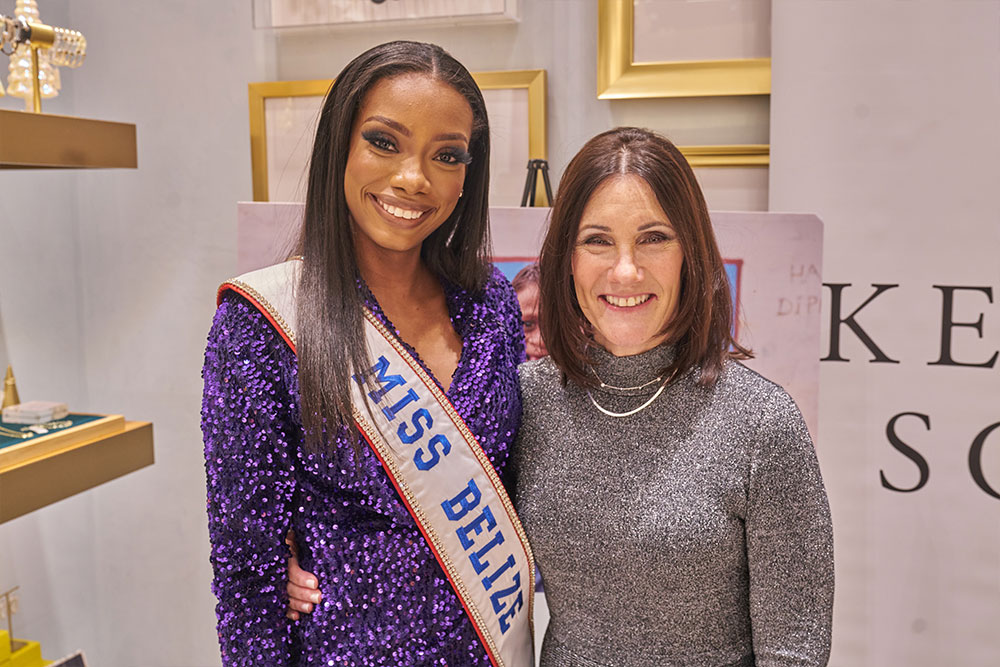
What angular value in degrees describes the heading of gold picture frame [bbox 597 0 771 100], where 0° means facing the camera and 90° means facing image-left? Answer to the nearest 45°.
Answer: approximately 0°

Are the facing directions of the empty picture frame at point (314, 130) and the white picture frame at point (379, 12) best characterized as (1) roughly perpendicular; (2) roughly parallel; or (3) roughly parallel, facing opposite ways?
roughly parallel

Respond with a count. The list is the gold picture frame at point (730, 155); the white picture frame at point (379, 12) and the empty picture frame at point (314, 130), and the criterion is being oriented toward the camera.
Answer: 3

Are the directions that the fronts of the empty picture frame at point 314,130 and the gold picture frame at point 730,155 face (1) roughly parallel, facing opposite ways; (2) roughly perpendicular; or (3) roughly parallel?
roughly parallel

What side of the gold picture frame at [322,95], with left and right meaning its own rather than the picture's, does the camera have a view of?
front

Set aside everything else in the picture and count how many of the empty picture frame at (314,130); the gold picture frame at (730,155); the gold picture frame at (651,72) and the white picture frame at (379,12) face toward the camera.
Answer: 4

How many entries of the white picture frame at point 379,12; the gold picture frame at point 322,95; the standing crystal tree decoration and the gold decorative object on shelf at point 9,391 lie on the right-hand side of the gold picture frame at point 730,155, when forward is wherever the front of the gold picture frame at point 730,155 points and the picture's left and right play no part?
4

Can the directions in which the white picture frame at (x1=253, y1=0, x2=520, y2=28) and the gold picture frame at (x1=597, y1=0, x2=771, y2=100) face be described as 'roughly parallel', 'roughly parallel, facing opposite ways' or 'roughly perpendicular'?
roughly parallel

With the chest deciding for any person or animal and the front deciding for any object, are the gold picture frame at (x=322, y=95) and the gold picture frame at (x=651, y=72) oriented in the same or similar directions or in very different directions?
same or similar directions

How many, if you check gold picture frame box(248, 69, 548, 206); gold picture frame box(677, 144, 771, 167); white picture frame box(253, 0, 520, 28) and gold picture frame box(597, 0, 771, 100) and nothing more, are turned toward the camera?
4

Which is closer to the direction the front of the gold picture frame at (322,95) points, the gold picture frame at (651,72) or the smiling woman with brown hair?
the smiling woman with brown hair

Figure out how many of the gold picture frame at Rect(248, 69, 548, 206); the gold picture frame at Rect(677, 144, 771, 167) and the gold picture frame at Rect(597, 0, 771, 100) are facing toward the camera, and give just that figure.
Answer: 3

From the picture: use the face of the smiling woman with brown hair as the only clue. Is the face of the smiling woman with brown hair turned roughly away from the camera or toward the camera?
toward the camera

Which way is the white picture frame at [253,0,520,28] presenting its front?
toward the camera
